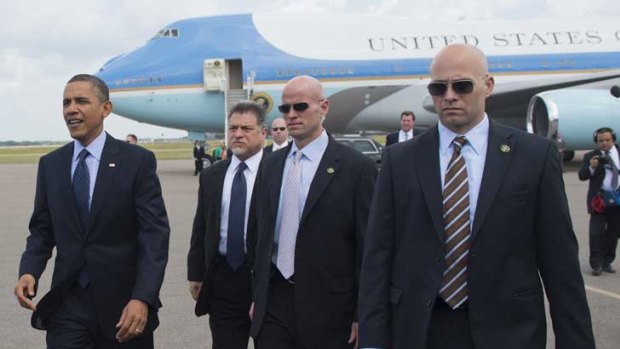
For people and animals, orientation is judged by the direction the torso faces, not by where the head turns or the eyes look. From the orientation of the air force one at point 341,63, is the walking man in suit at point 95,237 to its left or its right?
on its left

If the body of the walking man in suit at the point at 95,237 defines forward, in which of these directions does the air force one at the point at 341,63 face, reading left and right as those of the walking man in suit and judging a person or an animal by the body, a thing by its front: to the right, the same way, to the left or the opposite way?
to the right

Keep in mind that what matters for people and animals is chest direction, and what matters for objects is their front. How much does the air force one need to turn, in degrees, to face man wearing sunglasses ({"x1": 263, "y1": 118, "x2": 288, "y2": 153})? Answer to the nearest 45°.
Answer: approximately 90° to its left

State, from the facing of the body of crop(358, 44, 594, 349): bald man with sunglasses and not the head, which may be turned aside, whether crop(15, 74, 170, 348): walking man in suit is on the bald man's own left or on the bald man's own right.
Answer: on the bald man's own right

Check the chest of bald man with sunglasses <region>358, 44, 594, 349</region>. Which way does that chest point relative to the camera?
toward the camera

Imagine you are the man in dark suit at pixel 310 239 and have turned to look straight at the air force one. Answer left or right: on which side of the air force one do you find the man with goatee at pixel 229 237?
left

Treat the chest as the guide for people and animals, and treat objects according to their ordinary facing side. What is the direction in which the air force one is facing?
to the viewer's left

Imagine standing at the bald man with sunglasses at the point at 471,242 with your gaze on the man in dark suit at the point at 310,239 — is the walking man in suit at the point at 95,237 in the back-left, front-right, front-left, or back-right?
front-left

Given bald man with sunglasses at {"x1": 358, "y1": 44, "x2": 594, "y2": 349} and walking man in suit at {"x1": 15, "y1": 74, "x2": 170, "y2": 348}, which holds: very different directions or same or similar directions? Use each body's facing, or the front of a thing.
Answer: same or similar directions

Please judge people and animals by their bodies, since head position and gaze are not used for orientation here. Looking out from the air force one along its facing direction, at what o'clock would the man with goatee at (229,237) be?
The man with goatee is roughly at 9 o'clock from the air force one.

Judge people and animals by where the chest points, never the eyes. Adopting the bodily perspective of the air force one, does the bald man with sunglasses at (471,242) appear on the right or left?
on its left

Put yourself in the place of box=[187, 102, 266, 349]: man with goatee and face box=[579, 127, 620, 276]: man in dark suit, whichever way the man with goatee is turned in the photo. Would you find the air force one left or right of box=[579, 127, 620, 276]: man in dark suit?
left

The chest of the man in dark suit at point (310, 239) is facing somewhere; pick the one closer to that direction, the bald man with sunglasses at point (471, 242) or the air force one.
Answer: the bald man with sunglasses

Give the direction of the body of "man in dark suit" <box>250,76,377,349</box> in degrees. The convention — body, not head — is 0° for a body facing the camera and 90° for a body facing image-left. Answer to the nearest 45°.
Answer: approximately 45°

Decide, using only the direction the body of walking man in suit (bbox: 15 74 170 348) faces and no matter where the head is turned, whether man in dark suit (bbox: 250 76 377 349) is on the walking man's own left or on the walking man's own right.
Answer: on the walking man's own left

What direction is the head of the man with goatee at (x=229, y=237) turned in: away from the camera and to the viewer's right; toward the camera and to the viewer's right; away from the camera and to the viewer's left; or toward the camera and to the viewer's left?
toward the camera and to the viewer's left

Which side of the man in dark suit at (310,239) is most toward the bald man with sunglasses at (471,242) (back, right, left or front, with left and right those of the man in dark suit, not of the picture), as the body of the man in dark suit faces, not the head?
left
